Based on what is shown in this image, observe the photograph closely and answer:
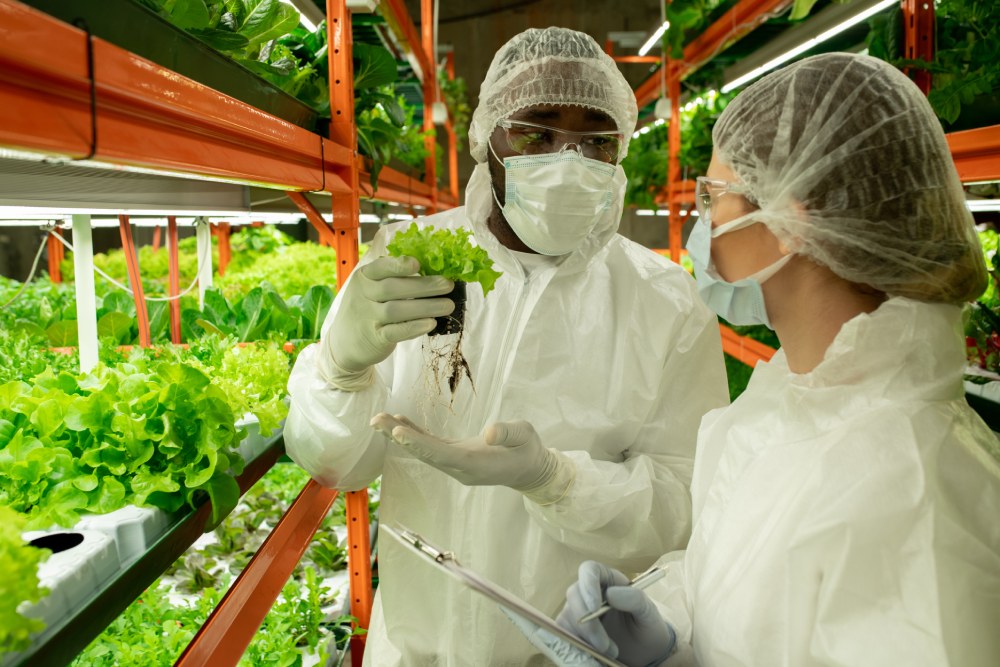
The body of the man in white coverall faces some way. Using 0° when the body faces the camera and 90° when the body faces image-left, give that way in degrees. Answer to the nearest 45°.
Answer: approximately 0°

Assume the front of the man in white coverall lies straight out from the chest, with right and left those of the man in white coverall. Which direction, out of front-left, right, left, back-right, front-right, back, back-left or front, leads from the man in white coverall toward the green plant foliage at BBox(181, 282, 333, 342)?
back-right

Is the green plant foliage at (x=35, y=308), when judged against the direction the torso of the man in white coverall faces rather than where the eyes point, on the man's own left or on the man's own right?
on the man's own right

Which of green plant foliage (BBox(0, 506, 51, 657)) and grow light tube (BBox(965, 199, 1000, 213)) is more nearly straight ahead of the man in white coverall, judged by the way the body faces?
the green plant foliage

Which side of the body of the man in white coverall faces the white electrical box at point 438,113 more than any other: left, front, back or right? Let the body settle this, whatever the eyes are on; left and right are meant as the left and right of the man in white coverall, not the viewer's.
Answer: back

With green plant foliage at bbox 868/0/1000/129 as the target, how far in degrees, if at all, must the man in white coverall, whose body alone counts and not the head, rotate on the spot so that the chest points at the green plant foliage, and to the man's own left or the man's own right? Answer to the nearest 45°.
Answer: approximately 135° to the man's own left

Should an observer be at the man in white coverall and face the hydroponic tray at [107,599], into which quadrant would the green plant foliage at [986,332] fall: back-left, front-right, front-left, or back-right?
back-left

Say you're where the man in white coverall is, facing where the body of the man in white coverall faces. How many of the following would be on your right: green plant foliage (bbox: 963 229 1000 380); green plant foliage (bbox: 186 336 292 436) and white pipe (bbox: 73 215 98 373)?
2

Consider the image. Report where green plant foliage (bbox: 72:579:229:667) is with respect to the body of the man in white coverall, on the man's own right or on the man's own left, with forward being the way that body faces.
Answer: on the man's own right

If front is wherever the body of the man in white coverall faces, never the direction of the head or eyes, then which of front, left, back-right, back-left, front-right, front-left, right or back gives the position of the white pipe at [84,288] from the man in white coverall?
right

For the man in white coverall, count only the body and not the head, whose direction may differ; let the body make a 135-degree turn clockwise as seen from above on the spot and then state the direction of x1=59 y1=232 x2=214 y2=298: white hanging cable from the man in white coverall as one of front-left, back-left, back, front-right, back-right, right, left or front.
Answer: front

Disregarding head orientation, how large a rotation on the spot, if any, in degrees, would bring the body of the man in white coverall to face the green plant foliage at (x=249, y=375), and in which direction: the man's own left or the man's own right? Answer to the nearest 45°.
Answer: approximately 90° to the man's own right

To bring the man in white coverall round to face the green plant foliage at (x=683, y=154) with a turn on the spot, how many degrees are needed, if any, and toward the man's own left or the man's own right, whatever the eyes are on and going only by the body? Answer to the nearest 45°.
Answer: approximately 180°
